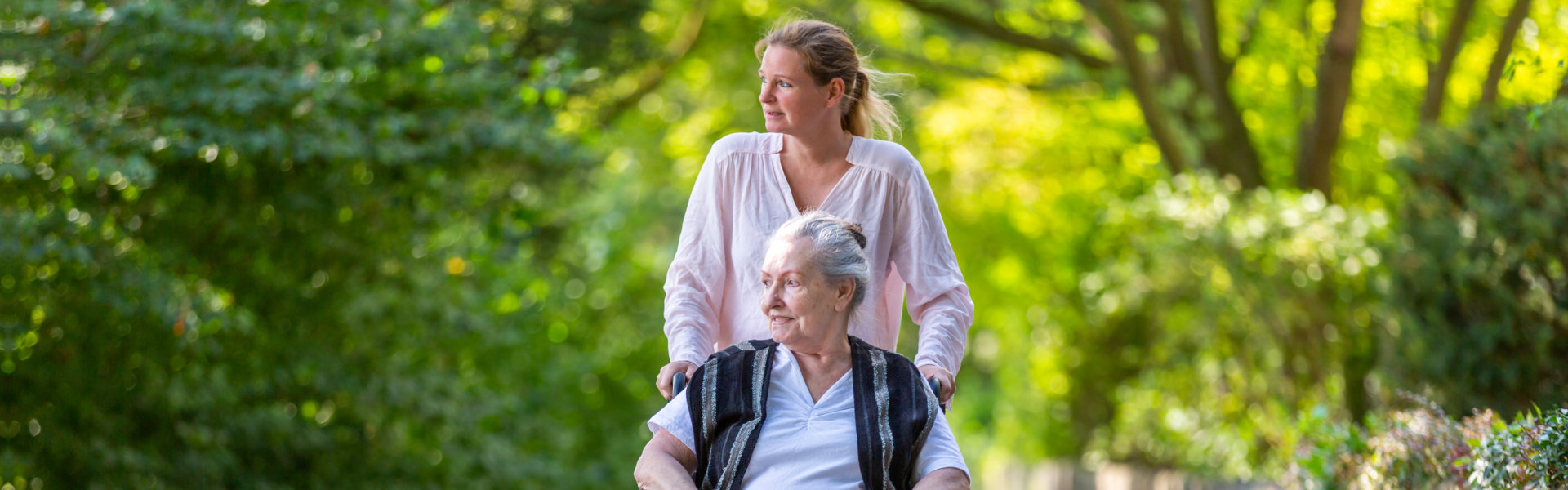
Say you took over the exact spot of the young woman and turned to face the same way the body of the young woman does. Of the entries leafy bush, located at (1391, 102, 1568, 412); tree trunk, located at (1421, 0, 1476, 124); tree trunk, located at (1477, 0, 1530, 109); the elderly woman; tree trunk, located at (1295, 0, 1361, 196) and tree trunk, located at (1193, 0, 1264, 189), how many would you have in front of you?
1

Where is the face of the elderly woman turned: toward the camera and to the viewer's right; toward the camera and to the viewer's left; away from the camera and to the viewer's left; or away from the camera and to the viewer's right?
toward the camera and to the viewer's left

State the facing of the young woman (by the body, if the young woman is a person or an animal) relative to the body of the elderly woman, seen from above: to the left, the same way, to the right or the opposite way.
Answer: the same way

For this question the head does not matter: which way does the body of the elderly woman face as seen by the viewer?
toward the camera

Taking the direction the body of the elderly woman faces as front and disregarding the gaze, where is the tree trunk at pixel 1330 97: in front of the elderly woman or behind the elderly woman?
behind

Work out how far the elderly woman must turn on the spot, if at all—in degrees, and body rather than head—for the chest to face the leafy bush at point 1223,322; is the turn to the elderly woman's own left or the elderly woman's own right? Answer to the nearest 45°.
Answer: approximately 135° to the elderly woman's own left

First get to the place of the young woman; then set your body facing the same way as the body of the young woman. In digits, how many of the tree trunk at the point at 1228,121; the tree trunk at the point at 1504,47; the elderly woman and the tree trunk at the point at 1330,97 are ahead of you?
1

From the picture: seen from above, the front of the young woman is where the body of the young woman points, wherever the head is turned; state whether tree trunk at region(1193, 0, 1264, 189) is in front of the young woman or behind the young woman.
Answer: behind

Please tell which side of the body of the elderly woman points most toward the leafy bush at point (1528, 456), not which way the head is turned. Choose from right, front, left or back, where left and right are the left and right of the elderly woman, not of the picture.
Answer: left

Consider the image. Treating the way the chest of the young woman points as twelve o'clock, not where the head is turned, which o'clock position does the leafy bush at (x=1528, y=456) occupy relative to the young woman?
The leafy bush is roughly at 9 o'clock from the young woman.

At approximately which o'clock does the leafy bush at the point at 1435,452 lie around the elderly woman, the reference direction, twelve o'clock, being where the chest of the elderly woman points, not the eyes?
The leafy bush is roughly at 8 o'clock from the elderly woman.

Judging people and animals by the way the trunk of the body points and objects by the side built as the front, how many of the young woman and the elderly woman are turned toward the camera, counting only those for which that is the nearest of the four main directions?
2

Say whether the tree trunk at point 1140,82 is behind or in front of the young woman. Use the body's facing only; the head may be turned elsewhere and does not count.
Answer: behind

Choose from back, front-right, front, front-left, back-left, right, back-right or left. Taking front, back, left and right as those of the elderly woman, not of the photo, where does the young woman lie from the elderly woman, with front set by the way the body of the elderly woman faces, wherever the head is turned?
back

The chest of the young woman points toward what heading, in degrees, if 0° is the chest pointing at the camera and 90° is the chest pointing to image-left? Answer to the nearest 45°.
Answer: approximately 0°
